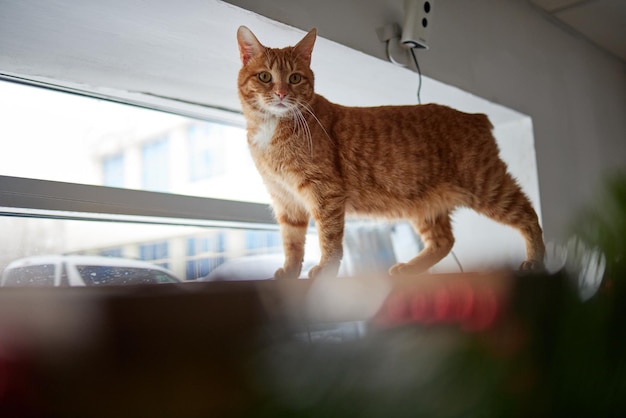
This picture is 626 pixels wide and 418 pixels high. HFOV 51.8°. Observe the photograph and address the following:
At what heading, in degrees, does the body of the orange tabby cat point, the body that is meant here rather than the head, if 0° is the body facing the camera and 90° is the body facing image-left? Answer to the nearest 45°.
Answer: approximately 90°

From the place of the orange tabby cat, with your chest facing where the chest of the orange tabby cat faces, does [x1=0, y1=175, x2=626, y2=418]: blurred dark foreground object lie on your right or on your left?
on your left

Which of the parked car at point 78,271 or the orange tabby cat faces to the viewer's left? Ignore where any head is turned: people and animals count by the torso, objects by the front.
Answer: the orange tabby cat

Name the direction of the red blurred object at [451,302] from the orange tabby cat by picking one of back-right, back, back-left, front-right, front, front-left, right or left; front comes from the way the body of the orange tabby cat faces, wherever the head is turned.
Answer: left
